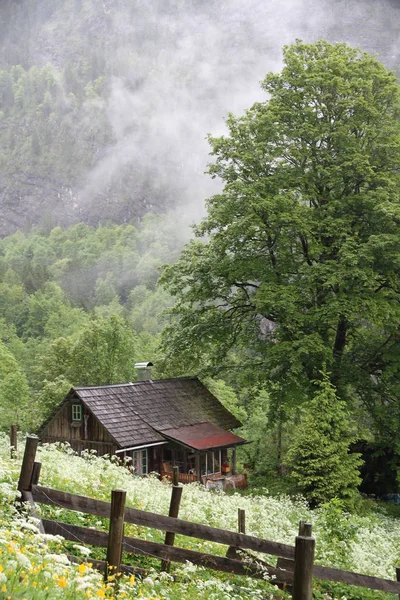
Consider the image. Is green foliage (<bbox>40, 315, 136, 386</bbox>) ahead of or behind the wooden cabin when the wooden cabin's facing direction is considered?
behind

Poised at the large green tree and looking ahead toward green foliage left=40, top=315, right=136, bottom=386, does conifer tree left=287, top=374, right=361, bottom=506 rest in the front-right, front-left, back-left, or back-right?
back-left

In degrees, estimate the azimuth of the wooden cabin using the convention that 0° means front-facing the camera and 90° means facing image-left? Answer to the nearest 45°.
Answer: approximately 315°

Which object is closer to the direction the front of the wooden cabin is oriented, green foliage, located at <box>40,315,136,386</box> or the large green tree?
the large green tree

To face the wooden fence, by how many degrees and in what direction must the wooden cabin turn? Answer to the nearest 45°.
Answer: approximately 45° to its right

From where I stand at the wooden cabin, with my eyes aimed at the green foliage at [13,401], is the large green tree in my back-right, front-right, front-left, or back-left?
back-right

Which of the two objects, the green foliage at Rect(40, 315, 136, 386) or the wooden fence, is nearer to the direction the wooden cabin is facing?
the wooden fence
